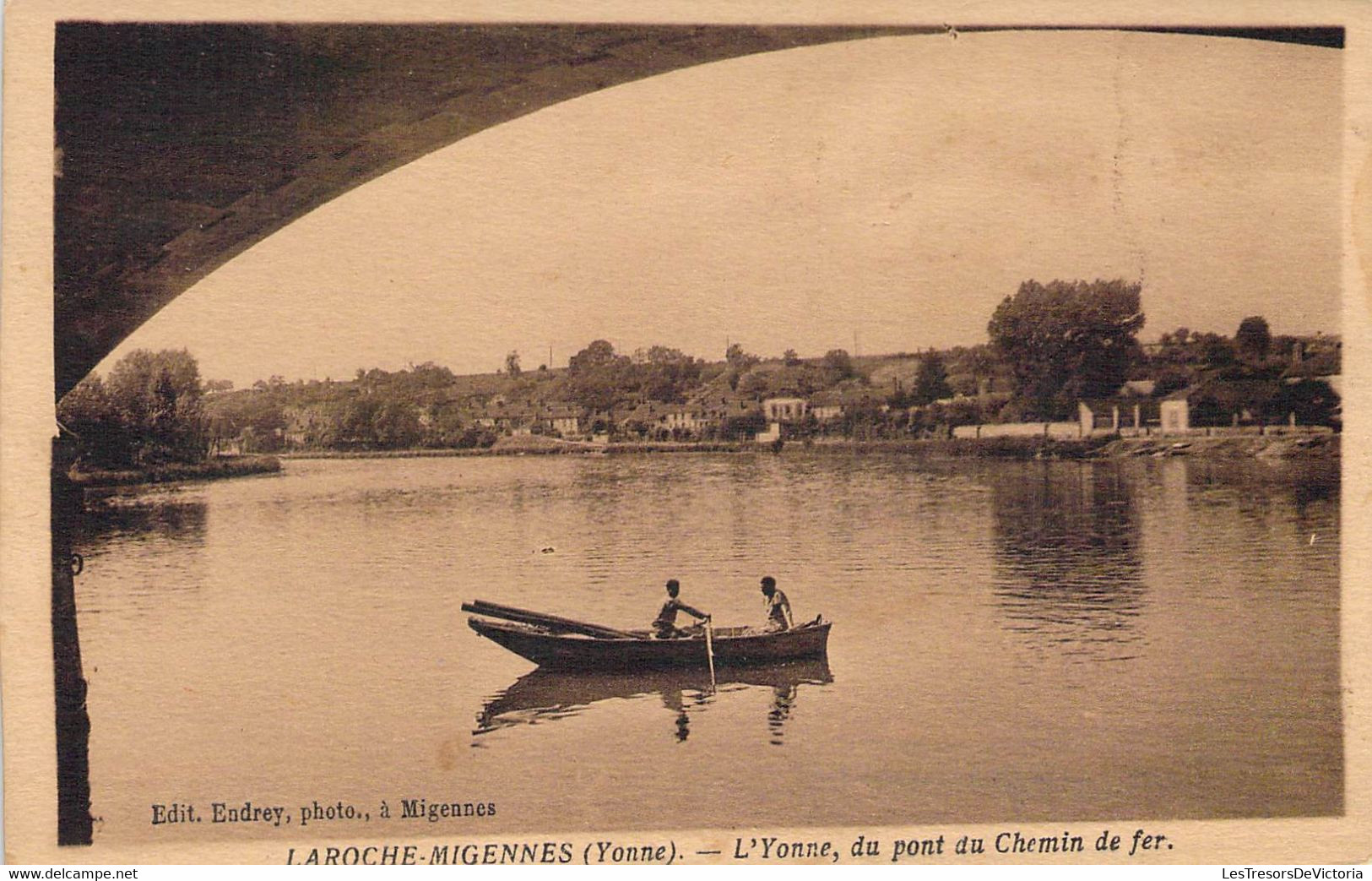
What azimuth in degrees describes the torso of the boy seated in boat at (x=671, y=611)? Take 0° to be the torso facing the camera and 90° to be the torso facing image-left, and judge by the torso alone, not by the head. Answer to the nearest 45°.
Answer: approximately 270°
